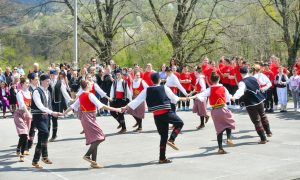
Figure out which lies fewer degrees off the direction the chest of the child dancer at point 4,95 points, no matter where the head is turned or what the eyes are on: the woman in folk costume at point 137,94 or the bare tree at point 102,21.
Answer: the woman in folk costume

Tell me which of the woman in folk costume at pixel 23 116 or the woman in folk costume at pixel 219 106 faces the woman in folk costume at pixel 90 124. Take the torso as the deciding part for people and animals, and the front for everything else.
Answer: the woman in folk costume at pixel 23 116

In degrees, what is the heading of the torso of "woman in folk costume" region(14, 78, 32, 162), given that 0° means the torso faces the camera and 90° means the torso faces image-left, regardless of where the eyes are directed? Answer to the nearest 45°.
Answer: approximately 315°

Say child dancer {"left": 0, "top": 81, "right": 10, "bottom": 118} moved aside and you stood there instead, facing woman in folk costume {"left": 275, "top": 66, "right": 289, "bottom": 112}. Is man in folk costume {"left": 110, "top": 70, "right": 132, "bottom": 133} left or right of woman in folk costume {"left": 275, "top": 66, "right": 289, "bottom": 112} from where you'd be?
right

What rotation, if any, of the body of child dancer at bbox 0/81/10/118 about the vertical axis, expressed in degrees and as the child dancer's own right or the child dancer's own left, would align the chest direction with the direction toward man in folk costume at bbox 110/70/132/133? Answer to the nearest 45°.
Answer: approximately 45° to the child dancer's own left

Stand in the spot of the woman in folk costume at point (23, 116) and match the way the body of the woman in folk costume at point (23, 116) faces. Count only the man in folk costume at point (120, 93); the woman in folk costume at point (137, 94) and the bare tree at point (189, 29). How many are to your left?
3

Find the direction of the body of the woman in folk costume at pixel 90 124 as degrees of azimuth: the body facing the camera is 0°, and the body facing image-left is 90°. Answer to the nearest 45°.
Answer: approximately 225°

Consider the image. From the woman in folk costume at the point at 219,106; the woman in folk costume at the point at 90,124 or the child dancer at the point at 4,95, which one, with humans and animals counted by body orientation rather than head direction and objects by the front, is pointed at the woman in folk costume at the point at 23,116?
the child dancer
